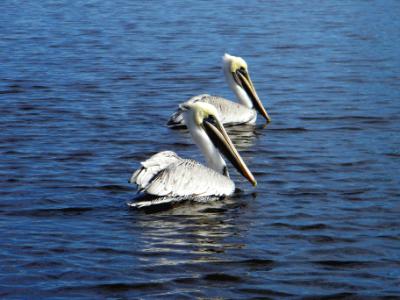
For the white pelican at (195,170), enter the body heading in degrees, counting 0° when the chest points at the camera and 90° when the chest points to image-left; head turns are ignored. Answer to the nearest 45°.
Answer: approximately 270°

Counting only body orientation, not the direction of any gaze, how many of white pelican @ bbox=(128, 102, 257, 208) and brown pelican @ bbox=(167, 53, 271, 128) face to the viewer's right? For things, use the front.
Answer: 2

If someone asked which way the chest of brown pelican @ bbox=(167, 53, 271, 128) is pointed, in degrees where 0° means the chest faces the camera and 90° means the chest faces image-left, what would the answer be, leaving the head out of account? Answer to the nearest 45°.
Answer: approximately 270°

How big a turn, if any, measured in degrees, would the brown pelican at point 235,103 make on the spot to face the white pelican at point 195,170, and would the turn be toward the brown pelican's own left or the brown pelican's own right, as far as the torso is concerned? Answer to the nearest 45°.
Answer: approximately 90° to the brown pelican's own right
